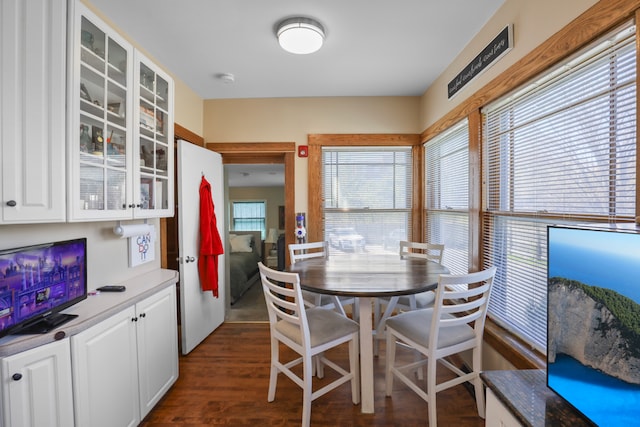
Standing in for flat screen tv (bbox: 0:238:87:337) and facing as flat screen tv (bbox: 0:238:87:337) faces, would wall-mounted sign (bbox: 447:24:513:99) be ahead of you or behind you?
ahead

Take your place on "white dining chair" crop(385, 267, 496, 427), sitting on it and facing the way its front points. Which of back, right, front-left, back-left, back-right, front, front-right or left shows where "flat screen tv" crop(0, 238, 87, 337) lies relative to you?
left

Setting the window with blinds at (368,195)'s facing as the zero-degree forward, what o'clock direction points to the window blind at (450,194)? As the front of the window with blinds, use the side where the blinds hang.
The window blind is roughly at 10 o'clock from the window with blinds.

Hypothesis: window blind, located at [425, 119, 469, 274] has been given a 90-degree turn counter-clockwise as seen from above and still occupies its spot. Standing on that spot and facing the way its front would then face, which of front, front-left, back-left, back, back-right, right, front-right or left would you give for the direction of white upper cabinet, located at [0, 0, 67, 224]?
right

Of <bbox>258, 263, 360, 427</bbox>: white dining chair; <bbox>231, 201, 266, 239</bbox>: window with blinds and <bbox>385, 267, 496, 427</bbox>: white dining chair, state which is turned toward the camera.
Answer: the window with blinds

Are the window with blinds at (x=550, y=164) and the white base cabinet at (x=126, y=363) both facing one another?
yes

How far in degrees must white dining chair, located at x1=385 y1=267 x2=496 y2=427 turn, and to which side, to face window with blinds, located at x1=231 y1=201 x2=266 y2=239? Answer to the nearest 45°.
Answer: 0° — it already faces it

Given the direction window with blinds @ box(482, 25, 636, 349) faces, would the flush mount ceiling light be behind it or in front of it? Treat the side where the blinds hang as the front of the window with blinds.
in front

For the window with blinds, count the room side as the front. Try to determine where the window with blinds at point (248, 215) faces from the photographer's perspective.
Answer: facing the viewer

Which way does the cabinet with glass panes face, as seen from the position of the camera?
facing the viewer and to the right of the viewer

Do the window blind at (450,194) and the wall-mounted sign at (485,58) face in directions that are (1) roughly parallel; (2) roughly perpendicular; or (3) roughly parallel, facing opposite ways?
roughly parallel

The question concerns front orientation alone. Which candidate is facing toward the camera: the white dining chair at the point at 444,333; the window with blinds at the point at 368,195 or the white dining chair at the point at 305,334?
the window with blinds

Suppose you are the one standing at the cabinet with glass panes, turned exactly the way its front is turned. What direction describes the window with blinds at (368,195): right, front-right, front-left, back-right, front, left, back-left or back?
front-left

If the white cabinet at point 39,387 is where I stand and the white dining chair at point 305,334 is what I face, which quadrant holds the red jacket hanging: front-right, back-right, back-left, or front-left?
front-left

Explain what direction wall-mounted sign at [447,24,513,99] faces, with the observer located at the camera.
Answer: facing the viewer and to the left of the viewer

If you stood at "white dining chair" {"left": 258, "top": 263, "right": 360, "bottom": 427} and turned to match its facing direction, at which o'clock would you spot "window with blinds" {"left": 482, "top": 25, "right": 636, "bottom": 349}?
The window with blinds is roughly at 2 o'clock from the white dining chair.

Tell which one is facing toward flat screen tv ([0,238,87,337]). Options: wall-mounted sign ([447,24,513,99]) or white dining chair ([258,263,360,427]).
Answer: the wall-mounted sign

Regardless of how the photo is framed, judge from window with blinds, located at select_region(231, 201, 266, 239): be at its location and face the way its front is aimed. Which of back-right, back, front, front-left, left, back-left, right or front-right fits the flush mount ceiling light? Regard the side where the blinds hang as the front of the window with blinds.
front

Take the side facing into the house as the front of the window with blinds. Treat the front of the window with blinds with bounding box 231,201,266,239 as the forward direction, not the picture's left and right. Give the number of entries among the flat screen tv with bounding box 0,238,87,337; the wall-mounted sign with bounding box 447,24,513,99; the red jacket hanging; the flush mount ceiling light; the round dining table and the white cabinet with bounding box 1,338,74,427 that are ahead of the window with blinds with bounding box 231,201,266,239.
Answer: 6

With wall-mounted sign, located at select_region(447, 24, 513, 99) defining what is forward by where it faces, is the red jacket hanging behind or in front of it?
in front
